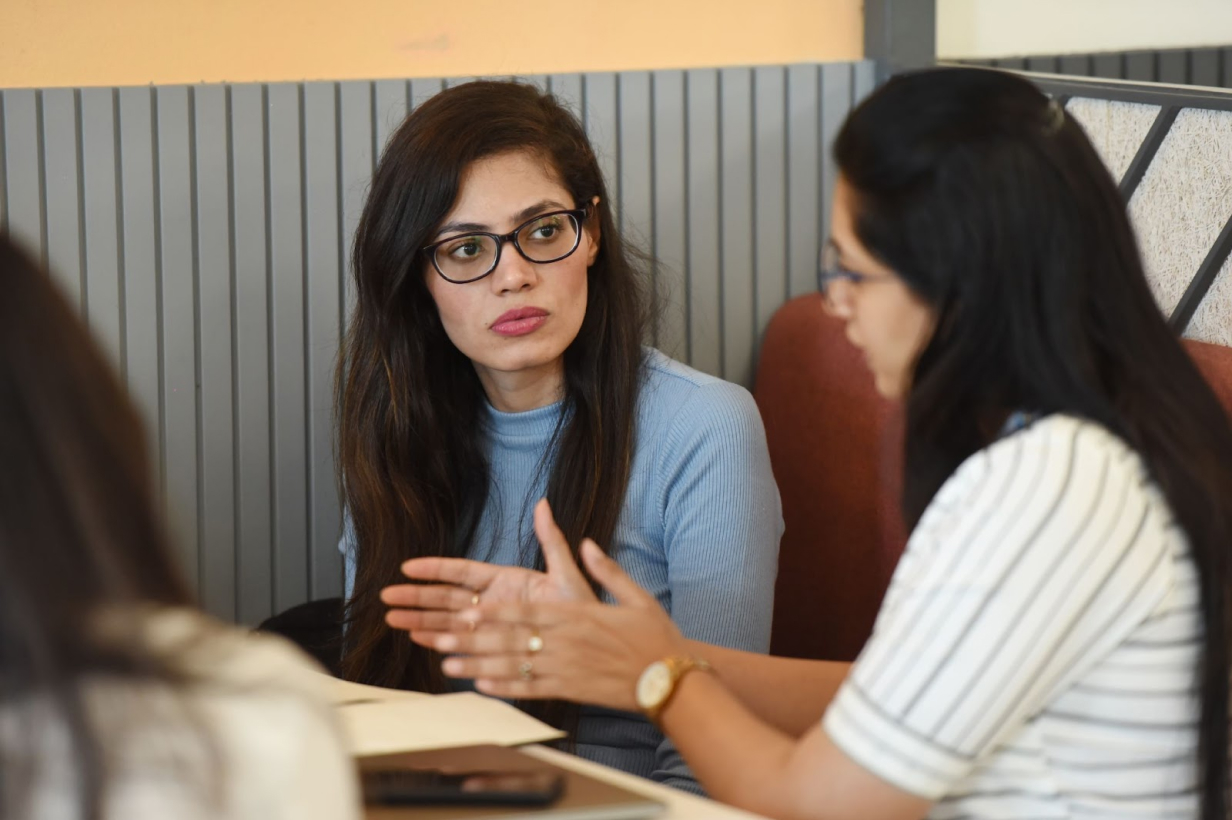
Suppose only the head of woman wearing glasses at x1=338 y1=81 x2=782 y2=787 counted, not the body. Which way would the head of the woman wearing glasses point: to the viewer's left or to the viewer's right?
to the viewer's right

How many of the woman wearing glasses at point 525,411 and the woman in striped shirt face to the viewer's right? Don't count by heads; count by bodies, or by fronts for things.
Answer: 0

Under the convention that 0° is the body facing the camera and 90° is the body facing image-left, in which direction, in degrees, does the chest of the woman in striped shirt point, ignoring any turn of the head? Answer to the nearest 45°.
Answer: approximately 90°

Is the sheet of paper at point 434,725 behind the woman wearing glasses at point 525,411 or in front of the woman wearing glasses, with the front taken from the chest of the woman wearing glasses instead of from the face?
in front

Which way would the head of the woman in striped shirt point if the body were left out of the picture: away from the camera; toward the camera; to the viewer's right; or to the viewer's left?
to the viewer's left

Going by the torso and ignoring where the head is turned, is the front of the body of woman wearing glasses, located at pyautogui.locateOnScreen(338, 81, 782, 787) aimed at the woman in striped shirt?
no

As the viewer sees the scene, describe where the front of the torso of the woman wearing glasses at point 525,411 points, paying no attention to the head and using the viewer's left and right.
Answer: facing the viewer and to the left of the viewer
